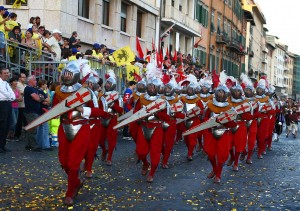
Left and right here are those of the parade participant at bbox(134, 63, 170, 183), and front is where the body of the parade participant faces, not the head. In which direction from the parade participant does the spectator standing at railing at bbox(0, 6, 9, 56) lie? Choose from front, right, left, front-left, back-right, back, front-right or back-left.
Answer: back-right

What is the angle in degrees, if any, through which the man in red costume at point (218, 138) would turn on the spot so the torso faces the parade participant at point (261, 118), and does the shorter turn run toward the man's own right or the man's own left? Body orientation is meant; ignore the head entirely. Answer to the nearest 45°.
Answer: approximately 180°

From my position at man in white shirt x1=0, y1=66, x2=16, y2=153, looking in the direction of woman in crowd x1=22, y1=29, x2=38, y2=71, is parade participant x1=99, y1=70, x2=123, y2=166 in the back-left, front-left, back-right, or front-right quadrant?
back-right

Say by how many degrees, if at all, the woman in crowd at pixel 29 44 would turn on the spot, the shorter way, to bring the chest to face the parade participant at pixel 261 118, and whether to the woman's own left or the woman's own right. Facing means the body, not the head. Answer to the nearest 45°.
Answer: approximately 45° to the woman's own left

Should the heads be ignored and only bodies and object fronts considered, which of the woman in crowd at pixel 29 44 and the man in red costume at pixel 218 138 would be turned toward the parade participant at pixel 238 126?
the woman in crowd

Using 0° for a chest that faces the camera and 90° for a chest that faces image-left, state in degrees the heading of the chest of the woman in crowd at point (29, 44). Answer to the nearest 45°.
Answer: approximately 315°

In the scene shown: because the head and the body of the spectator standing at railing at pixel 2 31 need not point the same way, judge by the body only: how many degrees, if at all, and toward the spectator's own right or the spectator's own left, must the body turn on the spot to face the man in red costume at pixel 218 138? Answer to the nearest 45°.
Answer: approximately 45° to the spectator's own right

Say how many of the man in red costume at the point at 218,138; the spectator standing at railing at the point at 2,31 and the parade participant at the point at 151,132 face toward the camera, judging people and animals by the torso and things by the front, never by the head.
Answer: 2

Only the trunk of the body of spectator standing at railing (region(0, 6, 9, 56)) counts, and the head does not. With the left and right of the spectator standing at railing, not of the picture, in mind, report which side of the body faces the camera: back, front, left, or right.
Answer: right

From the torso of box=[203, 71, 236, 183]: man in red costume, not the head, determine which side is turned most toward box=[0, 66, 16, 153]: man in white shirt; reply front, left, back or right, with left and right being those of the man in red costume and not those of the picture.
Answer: right

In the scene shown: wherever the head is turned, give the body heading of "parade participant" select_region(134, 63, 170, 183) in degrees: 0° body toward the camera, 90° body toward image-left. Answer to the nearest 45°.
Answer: approximately 0°
